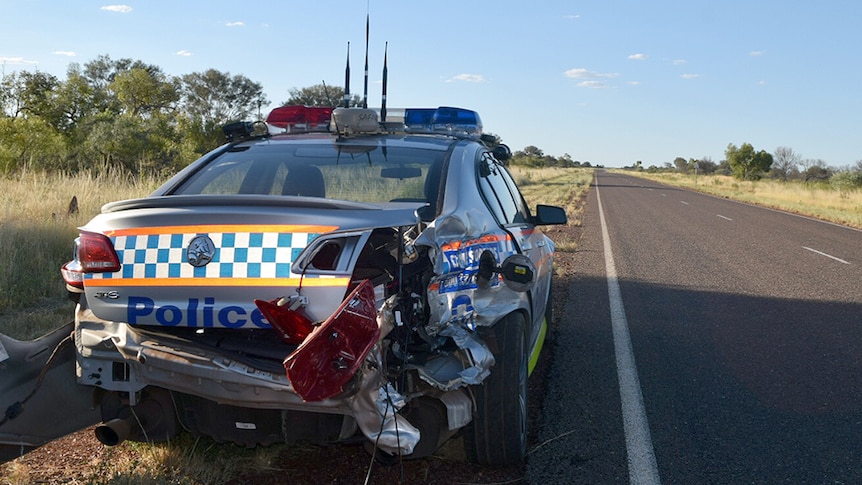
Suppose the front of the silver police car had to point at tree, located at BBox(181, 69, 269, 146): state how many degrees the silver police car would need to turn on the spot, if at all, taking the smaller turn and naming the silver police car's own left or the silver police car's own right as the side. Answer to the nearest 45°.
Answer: approximately 45° to the silver police car's own left

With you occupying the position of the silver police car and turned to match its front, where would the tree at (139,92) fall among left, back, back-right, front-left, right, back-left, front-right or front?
front-left

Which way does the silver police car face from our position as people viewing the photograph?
facing away from the viewer and to the right of the viewer
